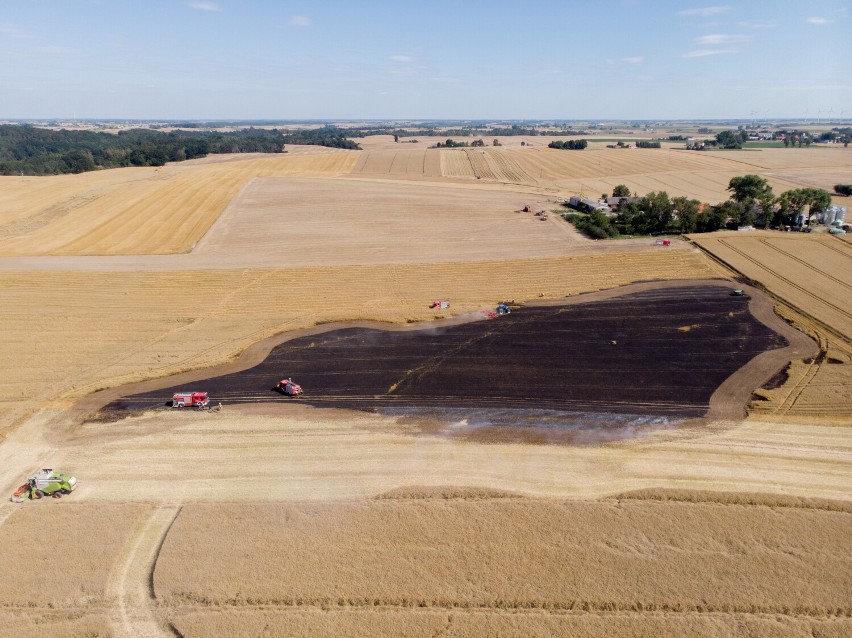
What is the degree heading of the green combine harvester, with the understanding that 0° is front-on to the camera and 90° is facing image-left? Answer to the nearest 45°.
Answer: approximately 45°

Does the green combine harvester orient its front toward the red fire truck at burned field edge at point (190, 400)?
no
